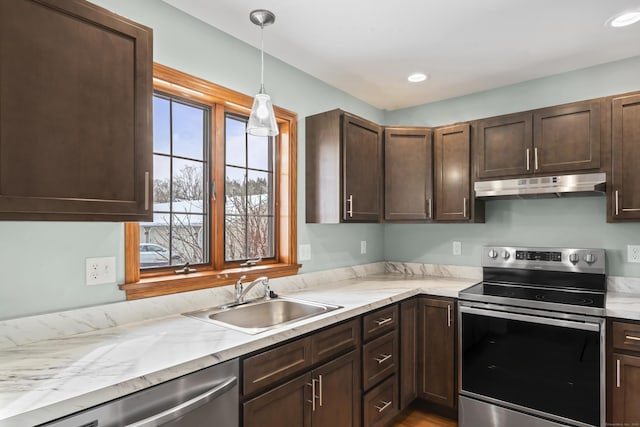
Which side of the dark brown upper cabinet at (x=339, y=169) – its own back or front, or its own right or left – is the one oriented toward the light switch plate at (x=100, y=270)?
right

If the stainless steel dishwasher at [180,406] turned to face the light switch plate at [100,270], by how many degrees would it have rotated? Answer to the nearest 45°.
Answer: approximately 180°

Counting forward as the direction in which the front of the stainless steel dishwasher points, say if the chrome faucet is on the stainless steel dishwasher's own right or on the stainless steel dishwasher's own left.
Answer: on the stainless steel dishwasher's own left

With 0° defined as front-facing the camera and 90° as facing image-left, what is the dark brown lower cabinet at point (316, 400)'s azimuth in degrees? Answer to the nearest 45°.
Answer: approximately 315°

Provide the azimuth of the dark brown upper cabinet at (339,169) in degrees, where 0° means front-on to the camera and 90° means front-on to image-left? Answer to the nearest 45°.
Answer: approximately 315°

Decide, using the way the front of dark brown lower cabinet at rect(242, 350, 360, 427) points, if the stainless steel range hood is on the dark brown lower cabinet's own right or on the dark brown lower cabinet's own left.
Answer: on the dark brown lower cabinet's own left
